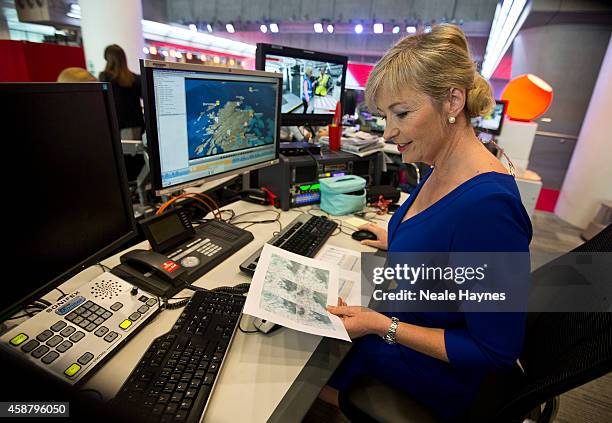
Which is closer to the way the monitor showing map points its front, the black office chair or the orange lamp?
the black office chair

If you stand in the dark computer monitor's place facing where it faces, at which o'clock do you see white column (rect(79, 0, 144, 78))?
The white column is roughly at 8 o'clock from the dark computer monitor.

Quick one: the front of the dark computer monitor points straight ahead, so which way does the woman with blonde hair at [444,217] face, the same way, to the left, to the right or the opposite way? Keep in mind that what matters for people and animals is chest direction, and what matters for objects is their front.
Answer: the opposite way

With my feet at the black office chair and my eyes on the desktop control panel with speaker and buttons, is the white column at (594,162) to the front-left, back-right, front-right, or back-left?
back-right

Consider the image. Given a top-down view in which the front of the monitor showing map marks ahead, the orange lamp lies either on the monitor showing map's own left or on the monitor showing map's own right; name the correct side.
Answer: on the monitor showing map's own left

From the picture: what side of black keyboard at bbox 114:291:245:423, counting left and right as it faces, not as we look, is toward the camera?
right

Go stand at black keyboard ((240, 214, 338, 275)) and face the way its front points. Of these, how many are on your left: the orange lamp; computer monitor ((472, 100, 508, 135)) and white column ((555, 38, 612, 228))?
3

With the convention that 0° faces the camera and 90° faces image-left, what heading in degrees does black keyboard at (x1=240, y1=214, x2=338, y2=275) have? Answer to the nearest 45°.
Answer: approximately 315°

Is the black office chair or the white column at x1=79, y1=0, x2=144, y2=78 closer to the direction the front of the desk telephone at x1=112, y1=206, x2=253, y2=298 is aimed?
the black office chair

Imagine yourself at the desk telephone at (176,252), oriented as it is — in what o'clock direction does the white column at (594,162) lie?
The white column is roughly at 10 o'clock from the desk telephone.
